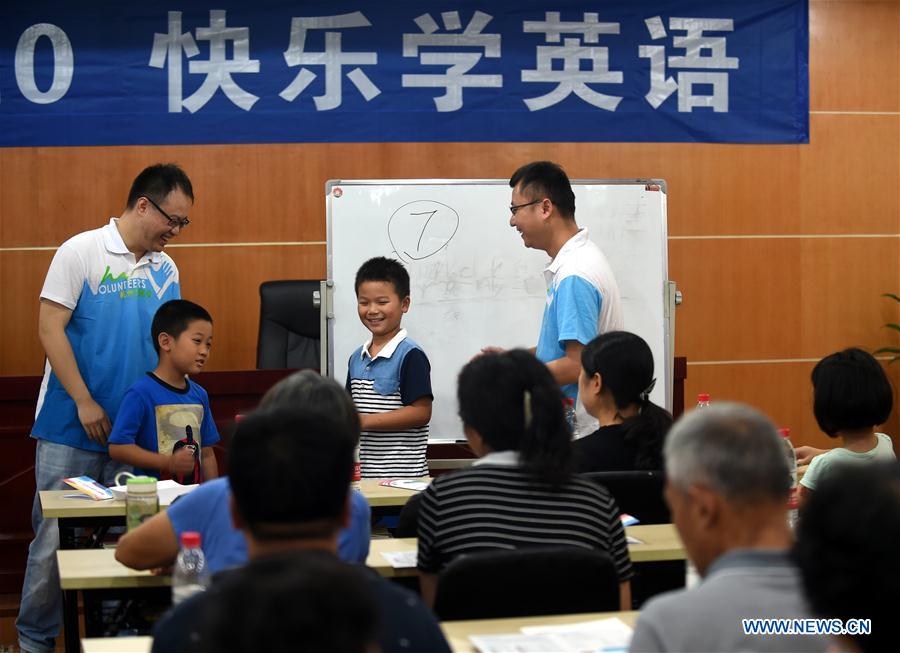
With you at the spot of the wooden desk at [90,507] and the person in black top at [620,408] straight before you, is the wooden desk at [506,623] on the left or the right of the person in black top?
right

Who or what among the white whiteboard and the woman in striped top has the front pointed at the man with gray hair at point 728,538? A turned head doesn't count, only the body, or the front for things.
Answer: the white whiteboard

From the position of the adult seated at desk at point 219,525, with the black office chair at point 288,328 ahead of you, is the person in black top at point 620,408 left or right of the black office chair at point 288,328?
right

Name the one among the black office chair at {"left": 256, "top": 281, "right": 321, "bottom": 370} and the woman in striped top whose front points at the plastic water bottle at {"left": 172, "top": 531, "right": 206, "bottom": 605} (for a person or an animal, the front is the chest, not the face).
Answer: the black office chair

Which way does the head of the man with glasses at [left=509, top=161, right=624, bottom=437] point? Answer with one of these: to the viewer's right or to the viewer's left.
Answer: to the viewer's left

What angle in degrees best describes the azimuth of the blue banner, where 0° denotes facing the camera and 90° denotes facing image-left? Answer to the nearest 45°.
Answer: approximately 0°

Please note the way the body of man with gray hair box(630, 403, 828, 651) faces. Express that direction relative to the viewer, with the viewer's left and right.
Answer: facing away from the viewer and to the left of the viewer

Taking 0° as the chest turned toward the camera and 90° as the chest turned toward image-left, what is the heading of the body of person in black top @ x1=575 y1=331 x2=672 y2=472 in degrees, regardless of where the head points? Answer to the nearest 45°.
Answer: approximately 135°

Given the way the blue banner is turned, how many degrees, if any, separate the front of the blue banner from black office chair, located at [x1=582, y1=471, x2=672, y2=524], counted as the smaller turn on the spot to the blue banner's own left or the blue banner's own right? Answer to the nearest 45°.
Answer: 0° — it already faces it
